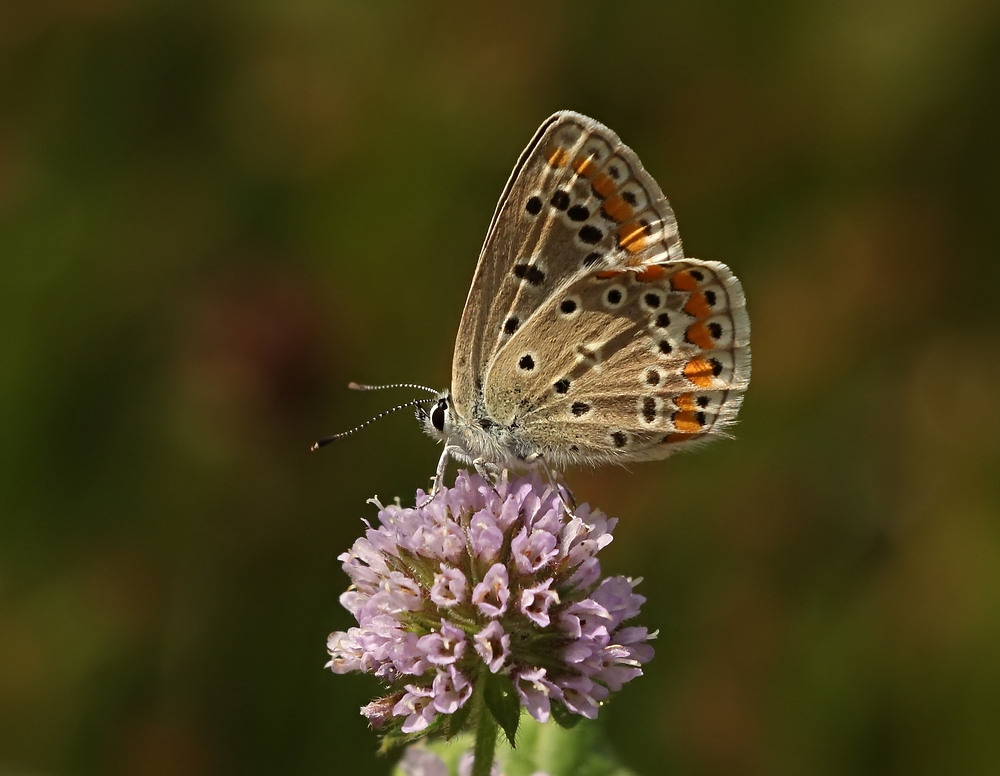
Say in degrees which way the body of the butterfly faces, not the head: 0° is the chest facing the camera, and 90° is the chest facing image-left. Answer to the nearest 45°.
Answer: approximately 90°
